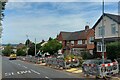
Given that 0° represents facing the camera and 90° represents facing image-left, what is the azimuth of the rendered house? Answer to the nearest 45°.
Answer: approximately 45°
